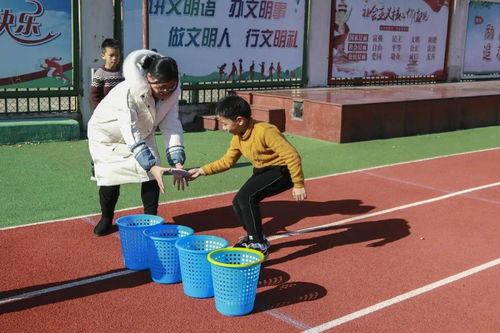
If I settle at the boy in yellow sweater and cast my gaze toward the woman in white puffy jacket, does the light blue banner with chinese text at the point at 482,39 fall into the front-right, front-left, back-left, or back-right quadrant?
back-right

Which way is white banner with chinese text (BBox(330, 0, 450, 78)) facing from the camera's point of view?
toward the camera

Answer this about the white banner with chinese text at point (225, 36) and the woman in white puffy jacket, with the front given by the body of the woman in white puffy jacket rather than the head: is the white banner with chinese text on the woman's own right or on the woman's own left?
on the woman's own left

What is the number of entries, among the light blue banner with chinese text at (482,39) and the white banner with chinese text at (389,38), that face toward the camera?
2

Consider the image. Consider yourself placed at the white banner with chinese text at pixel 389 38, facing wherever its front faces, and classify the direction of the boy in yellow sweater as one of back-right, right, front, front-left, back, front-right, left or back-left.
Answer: front

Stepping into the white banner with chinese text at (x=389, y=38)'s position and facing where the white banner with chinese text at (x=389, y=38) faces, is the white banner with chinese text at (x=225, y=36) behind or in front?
in front

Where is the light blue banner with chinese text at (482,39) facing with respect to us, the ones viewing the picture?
facing the viewer

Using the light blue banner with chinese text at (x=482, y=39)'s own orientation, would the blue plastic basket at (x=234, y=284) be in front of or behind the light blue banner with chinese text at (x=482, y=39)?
in front

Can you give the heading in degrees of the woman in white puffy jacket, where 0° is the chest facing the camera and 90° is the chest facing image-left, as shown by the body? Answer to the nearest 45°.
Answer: approximately 315°

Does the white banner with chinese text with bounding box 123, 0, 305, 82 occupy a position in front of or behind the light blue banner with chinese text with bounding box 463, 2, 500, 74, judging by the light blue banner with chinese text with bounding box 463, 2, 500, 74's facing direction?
in front

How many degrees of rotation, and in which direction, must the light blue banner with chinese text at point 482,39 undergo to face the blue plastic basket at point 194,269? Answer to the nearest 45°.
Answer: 0° — it already faces it

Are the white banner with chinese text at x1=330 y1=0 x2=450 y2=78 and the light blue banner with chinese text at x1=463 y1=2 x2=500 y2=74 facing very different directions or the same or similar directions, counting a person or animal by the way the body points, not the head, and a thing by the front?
same or similar directions

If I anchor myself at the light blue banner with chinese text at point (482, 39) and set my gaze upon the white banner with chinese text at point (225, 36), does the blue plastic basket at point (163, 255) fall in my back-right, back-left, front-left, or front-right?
front-left

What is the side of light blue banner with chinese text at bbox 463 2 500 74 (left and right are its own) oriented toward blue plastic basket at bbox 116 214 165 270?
front

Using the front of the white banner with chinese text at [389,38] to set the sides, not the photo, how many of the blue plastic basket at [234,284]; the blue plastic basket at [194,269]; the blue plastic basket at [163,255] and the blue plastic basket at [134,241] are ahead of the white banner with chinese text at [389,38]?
4
